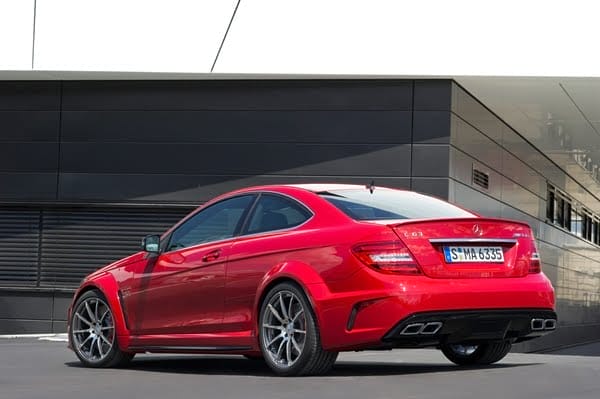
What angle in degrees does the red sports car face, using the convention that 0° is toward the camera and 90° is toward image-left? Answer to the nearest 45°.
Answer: approximately 135°
